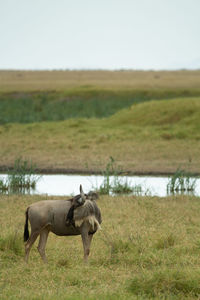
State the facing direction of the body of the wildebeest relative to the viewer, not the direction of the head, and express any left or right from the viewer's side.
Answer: facing to the right of the viewer

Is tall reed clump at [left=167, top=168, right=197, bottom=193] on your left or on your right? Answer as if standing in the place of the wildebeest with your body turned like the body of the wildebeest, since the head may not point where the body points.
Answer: on your left
